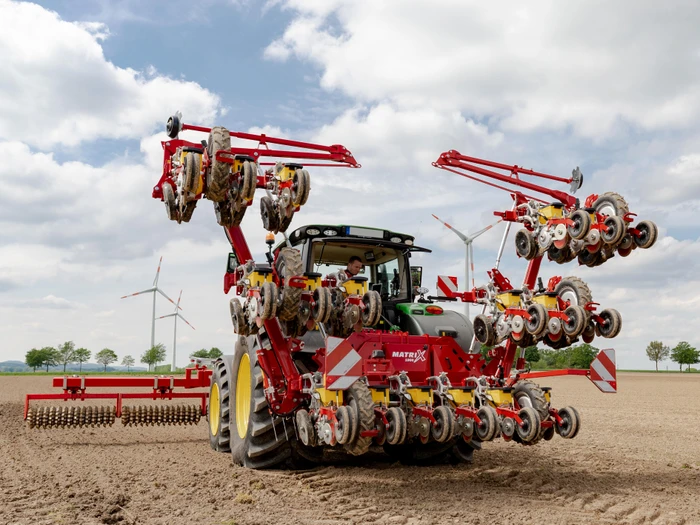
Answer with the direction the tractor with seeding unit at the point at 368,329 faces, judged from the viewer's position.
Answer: facing away from the viewer and to the left of the viewer
